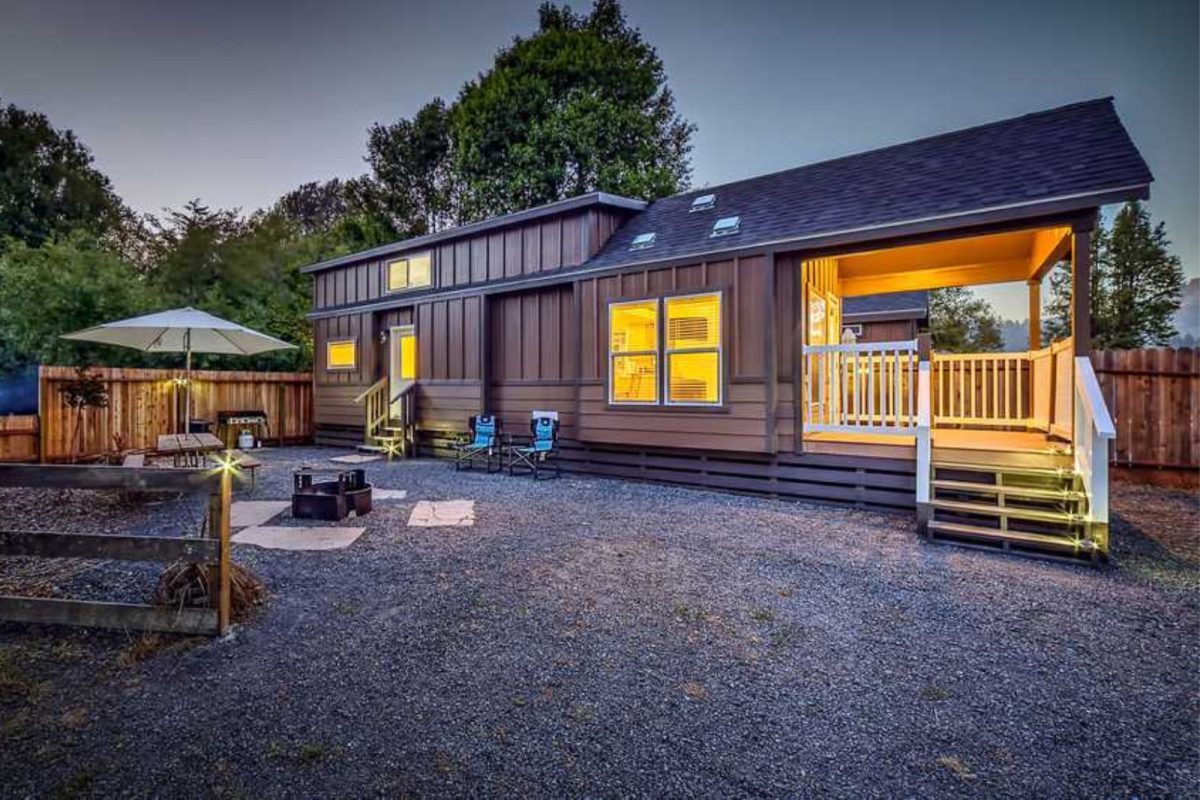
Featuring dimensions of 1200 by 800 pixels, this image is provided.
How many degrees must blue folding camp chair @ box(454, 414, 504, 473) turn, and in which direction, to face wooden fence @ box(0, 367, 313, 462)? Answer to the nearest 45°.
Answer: approximately 45° to its right

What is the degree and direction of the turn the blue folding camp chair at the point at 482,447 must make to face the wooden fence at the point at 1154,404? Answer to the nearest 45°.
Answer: approximately 135° to its left

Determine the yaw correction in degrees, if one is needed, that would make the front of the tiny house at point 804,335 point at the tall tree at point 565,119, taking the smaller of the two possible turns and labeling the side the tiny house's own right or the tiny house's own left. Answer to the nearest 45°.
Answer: approximately 180°

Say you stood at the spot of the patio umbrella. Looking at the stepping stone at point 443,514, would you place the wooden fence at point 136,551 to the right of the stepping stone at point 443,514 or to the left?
right

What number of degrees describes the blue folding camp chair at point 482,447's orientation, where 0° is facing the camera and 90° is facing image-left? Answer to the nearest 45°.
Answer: approximately 45°

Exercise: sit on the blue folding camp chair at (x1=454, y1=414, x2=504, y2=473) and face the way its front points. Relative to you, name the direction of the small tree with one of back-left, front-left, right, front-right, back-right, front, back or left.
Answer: front-right

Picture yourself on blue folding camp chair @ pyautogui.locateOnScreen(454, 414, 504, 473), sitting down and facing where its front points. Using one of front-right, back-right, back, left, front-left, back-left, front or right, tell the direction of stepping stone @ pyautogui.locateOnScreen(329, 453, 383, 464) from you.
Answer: right

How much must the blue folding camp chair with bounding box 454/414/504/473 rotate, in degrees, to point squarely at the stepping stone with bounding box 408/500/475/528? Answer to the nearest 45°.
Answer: approximately 45° to its left
